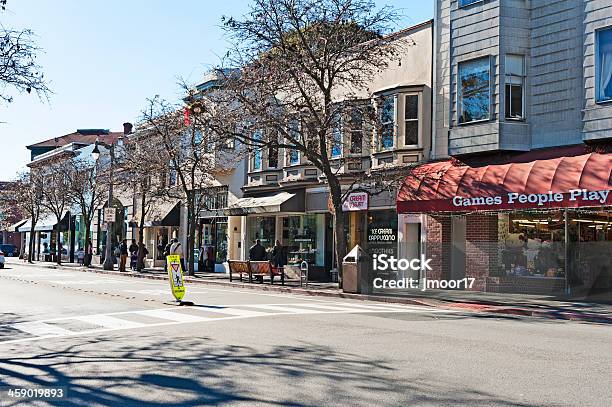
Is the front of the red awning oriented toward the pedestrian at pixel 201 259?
no

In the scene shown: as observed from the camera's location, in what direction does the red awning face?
facing the viewer and to the left of the viewer

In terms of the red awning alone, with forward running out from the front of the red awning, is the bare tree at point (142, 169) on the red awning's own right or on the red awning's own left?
on the red awning's own right

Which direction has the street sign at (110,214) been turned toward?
toward the camera

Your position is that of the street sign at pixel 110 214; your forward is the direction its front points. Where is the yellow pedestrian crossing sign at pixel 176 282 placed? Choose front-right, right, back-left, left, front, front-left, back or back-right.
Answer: front

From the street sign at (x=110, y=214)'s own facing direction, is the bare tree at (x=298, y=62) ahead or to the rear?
ahead

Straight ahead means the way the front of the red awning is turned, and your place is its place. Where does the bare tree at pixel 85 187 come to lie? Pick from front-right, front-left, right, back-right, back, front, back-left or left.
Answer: right

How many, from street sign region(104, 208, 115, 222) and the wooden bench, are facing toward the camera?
1

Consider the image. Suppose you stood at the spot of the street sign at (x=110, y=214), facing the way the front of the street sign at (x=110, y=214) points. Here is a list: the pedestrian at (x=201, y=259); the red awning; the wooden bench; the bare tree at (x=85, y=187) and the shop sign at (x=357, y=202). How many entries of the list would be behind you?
1
